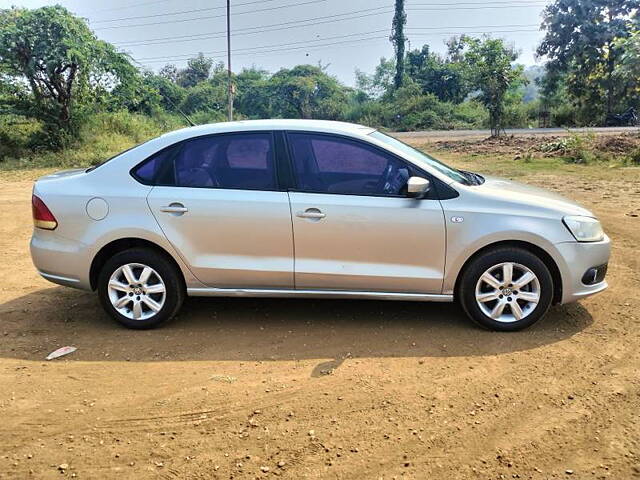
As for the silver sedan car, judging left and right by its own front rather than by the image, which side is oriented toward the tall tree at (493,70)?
left

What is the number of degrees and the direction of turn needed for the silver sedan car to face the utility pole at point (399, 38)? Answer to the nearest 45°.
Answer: approximately 90° to its left

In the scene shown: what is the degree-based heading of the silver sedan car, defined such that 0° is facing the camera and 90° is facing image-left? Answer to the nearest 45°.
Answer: approximately 270°

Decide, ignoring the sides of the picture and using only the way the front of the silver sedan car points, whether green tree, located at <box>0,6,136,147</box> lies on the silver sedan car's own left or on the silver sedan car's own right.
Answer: on the silver sedan car's own left

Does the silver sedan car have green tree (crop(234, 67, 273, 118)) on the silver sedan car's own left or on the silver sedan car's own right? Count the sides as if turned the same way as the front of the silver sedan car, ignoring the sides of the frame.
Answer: on the silver sedan car's own left

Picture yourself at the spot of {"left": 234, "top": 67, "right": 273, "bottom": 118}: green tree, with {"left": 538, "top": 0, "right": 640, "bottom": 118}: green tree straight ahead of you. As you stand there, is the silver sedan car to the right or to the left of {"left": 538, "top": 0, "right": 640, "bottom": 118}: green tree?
right

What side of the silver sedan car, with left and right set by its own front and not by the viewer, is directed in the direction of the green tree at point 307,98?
left

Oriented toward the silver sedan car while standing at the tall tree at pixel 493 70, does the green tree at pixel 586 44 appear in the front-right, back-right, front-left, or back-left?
back-left
